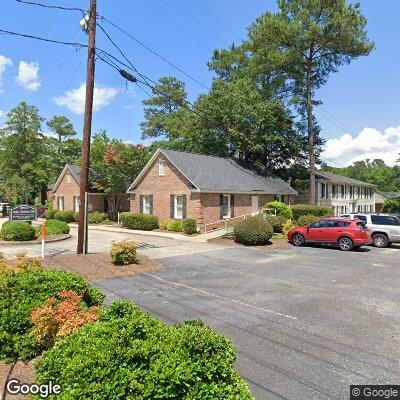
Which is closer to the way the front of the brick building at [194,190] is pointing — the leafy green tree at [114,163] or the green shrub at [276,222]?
the green shrub

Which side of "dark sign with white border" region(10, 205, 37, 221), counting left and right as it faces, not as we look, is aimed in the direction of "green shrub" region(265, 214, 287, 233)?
left

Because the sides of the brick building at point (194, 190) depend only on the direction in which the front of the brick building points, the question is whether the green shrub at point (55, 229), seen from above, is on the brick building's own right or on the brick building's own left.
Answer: on the brick building's own right

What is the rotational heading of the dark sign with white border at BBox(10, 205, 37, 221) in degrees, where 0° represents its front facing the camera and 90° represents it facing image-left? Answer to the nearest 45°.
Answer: approximately 0°

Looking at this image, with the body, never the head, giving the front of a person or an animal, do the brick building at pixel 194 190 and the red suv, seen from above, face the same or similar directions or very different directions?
very different directions

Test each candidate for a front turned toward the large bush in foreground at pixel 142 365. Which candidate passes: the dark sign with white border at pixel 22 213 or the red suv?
the dark sign with white border

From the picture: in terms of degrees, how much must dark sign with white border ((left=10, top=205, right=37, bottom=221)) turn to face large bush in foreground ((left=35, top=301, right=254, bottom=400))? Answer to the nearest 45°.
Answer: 0° — it already faces it

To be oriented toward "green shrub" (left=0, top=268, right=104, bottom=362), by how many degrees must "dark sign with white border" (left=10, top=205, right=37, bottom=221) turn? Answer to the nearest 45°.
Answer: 0° — it already faces it

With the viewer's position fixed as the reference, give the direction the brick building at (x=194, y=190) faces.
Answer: facing the viewer and to the right of the viewer

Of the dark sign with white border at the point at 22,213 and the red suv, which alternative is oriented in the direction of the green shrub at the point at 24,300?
the dark sign with white border

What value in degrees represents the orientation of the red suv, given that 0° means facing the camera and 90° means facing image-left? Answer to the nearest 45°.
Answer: approximately 135°
